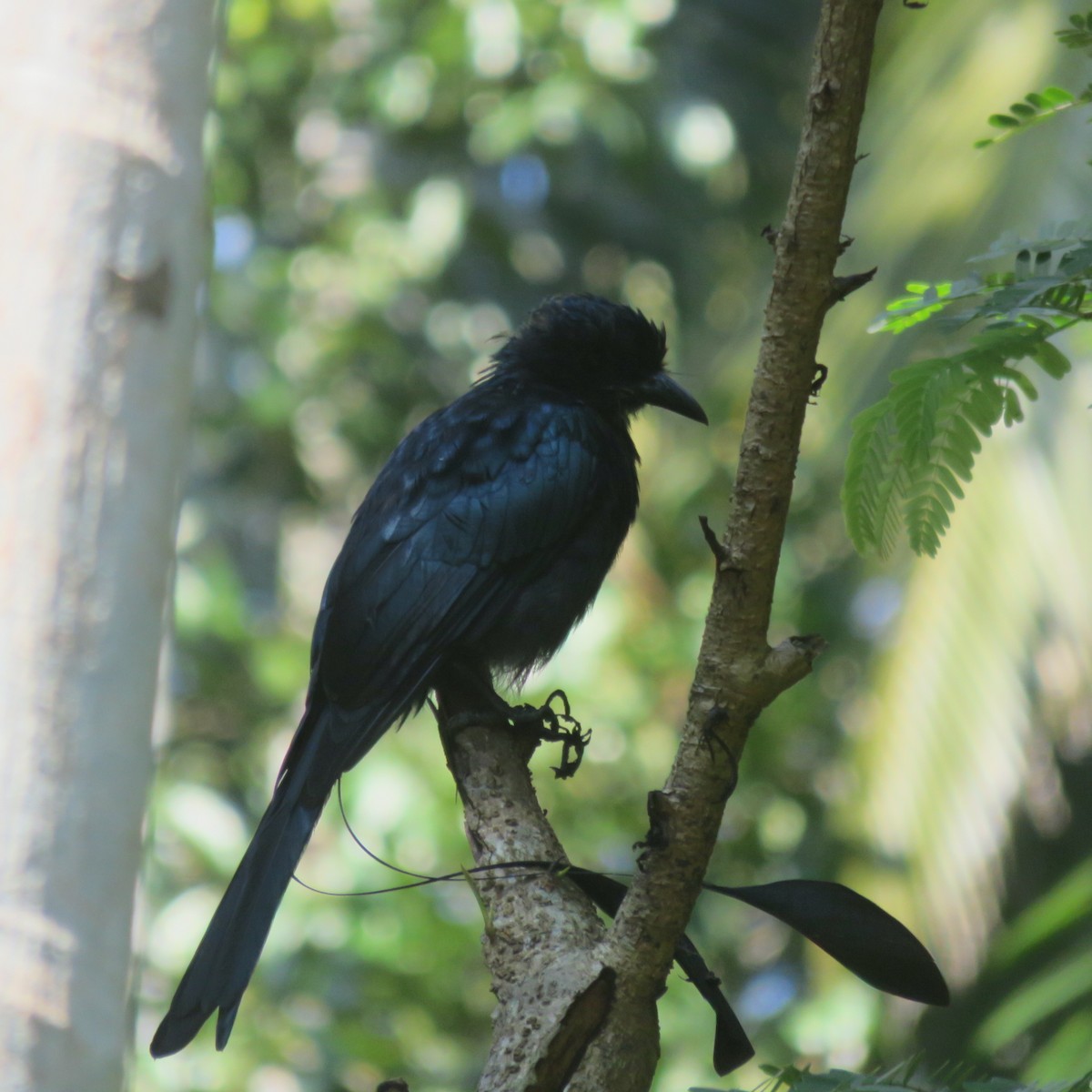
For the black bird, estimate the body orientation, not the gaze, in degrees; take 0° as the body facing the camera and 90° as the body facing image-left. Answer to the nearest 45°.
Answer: approximately 270°
